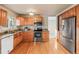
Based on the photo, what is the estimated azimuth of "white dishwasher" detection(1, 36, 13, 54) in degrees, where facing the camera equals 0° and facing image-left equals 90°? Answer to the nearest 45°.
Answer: approximately 315°

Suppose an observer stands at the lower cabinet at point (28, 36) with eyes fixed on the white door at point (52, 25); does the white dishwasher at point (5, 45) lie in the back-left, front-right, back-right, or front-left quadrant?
back-right

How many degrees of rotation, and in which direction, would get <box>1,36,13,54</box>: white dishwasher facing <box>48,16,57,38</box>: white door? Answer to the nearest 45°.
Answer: approximately 90° to its left

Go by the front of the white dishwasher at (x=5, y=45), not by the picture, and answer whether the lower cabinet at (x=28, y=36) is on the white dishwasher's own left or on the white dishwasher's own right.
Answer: on the white dishwasher's own left

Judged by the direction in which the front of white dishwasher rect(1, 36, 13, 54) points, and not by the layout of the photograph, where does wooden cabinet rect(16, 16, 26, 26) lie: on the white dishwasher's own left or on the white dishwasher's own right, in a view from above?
on the white dishwasher's own left
